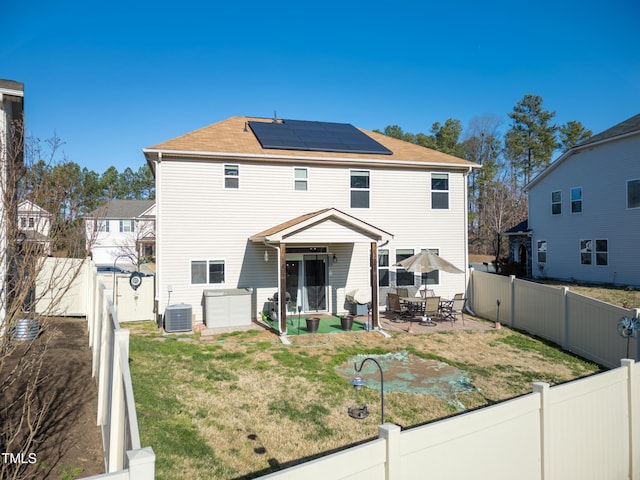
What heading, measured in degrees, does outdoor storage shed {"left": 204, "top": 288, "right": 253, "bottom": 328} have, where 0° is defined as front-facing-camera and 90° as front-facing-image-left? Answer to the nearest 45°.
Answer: approximately 0°

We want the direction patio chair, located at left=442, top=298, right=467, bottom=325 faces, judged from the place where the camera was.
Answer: facing away from the viewer and to the left of the viewer

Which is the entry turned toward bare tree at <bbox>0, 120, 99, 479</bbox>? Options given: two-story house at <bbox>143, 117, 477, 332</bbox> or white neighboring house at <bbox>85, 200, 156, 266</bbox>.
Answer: the white neighboring house

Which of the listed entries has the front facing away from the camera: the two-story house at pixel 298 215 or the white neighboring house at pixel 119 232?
the two-story house

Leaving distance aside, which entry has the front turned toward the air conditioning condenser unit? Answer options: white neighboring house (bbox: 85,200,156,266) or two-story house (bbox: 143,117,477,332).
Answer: the white neighboring house

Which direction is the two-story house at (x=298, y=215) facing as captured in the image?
away from the camera

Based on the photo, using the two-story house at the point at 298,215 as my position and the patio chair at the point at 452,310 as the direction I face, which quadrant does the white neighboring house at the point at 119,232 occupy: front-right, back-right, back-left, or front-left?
back-left
